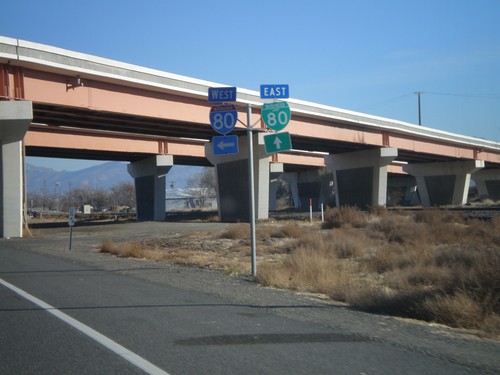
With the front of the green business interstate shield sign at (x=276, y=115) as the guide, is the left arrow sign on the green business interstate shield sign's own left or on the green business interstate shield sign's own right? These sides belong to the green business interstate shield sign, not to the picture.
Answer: on the green business interstate shield sign's own right

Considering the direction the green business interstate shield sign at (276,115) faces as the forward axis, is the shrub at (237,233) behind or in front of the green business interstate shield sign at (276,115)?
behind

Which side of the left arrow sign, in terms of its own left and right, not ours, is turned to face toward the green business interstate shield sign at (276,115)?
left

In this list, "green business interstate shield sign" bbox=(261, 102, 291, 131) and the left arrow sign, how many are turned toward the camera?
2

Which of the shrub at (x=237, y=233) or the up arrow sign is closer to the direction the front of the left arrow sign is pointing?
the up arrow sign

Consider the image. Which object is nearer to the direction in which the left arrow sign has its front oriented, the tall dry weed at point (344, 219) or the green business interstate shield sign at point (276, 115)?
the green business interstate shield sign

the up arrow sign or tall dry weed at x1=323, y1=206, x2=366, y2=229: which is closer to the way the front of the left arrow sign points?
the up arrow sign

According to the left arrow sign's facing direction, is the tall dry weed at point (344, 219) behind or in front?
behind

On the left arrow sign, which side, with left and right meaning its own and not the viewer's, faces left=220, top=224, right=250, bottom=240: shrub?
back

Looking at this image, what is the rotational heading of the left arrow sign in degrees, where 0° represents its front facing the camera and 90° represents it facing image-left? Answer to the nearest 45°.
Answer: approximately 0°
